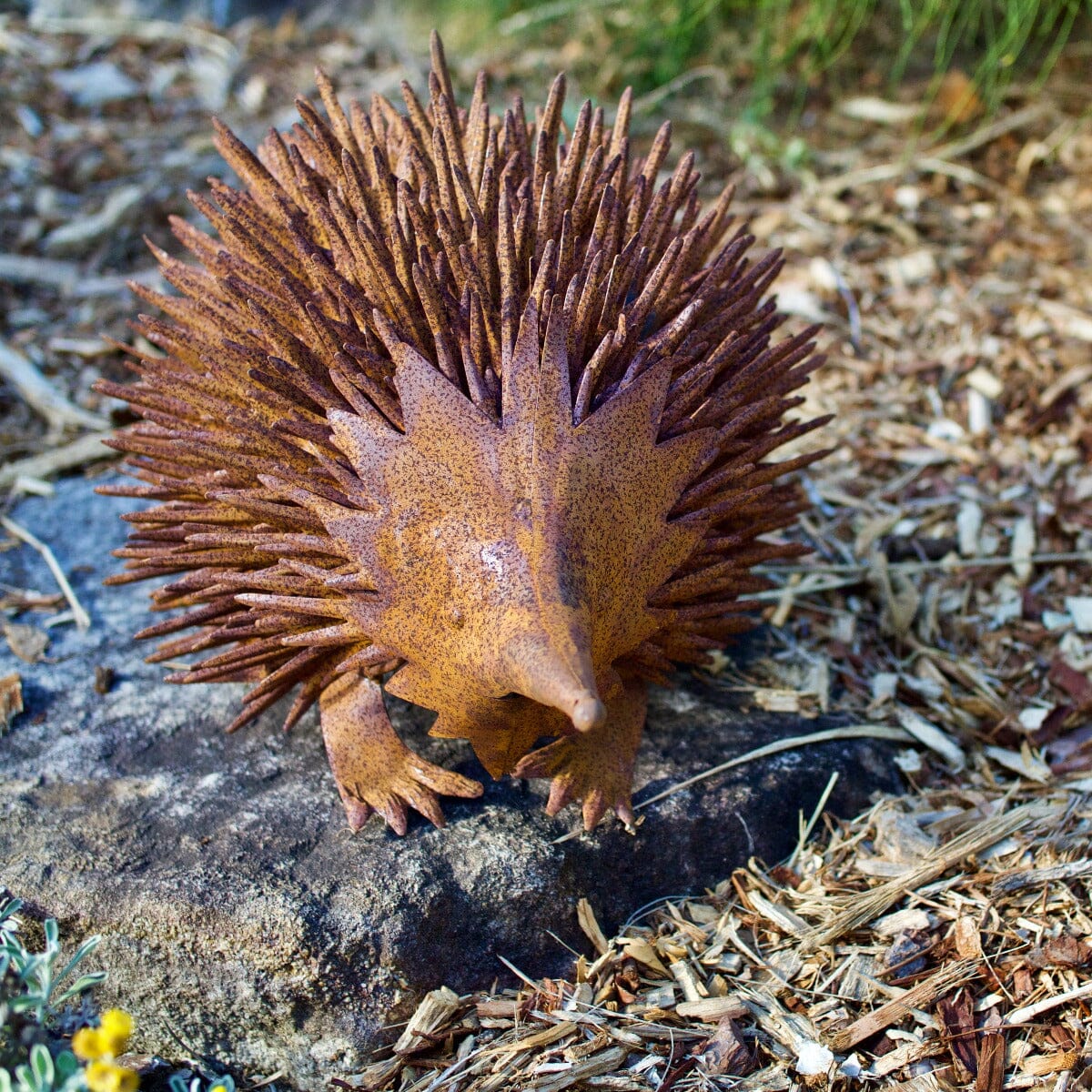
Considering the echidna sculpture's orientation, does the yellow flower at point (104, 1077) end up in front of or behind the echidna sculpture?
in front

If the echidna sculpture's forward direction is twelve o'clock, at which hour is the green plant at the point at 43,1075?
The green plant is roughly at 1 o'clock from the echidna sculpture.

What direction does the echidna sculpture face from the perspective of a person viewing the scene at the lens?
facing the viewer

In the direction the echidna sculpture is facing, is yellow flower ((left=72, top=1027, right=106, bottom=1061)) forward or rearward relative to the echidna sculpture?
forward
